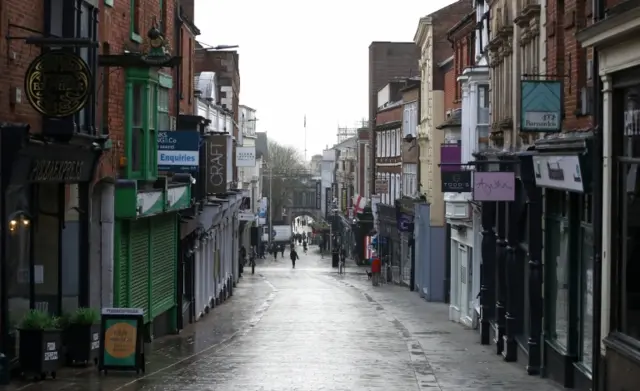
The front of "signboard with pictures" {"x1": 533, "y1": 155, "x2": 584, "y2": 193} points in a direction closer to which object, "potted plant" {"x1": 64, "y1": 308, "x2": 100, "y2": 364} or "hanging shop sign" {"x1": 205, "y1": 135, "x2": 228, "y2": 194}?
the potted plant

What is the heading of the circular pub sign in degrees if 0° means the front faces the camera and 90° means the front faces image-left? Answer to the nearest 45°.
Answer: approximately 0°

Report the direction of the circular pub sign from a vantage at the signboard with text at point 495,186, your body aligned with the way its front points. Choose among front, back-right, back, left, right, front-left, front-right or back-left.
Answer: front-right

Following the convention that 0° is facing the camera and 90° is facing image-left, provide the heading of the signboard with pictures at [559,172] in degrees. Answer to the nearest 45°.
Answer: approximately 45°

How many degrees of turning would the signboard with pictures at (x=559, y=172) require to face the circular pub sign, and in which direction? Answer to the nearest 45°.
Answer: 0° — it already faces it

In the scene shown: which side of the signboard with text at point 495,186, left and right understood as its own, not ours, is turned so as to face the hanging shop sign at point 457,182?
back

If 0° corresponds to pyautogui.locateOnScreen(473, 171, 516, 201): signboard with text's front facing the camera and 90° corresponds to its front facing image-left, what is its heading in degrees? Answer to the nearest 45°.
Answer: approximately 0°

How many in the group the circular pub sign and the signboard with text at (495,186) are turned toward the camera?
2

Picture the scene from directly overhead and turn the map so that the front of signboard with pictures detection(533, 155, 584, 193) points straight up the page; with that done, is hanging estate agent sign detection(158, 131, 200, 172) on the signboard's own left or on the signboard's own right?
on the signboard's own right

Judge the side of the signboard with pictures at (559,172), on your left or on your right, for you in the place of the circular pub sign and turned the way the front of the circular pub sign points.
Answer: on your left
